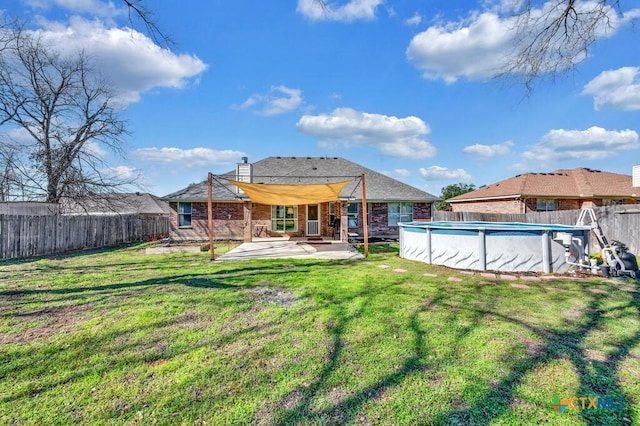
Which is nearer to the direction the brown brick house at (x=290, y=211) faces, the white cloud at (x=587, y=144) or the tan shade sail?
the white cloud

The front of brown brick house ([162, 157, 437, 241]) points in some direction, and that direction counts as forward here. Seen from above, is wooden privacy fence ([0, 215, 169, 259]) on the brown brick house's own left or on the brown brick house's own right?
on the brown brick house's own left

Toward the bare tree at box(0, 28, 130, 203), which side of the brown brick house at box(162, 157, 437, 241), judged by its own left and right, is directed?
left

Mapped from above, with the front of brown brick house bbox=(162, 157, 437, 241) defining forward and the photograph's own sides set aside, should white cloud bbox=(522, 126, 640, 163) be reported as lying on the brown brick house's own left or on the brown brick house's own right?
on the brown brick house's own right

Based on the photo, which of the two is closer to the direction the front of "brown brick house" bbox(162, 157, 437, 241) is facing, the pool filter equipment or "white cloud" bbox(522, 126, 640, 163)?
the white cloud

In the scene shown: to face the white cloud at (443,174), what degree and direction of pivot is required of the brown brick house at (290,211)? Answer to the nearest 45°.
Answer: approximately 45° to its right

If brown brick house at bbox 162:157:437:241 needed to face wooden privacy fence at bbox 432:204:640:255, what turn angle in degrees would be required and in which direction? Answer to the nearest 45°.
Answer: approximately 135° to its right

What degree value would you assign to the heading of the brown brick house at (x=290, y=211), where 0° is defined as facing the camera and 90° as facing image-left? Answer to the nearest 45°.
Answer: approximately 180°

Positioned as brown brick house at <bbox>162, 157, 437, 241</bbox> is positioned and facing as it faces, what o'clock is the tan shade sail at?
The tan shade sail is roughly at 6 o'clock from the brown brick house.

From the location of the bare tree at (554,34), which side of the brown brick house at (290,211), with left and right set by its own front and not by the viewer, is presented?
back

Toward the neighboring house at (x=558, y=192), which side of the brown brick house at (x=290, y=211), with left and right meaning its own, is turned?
right

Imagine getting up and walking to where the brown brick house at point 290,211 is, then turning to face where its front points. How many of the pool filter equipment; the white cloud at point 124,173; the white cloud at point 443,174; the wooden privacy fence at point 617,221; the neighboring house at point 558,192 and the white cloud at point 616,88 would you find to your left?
1

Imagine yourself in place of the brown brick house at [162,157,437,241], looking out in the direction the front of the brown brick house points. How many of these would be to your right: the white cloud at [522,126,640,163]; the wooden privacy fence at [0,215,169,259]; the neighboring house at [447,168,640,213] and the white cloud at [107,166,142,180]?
2
